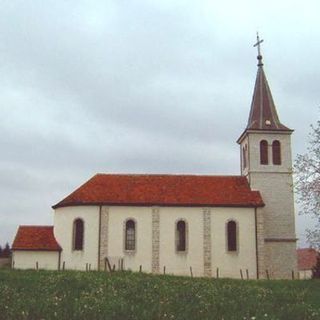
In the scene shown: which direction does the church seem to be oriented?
to the viewer's right
